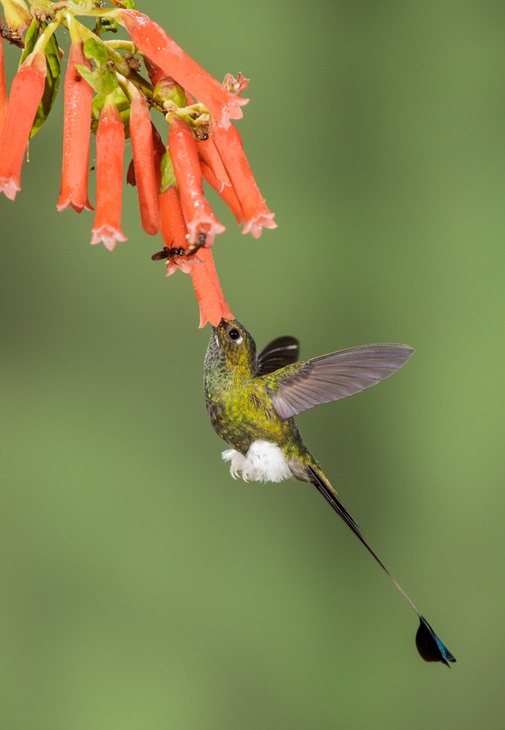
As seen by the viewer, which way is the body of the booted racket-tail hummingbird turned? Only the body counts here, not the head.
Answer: to the viewer's left
